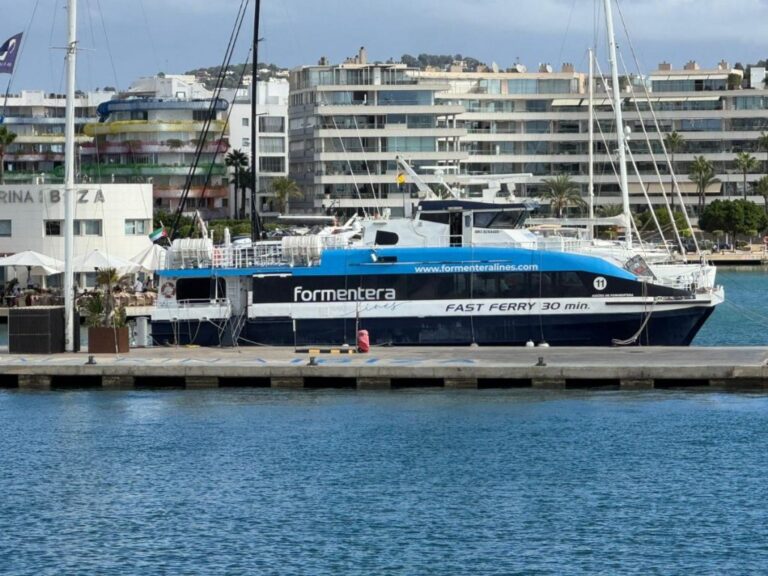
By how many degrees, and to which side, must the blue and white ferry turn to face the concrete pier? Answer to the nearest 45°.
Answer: approximately 90° to its right

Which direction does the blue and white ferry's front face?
to the viewer's right

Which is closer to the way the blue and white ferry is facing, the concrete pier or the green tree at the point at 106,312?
the concrete pier

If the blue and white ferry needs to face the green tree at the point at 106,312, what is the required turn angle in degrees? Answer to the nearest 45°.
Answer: approximately 180°
